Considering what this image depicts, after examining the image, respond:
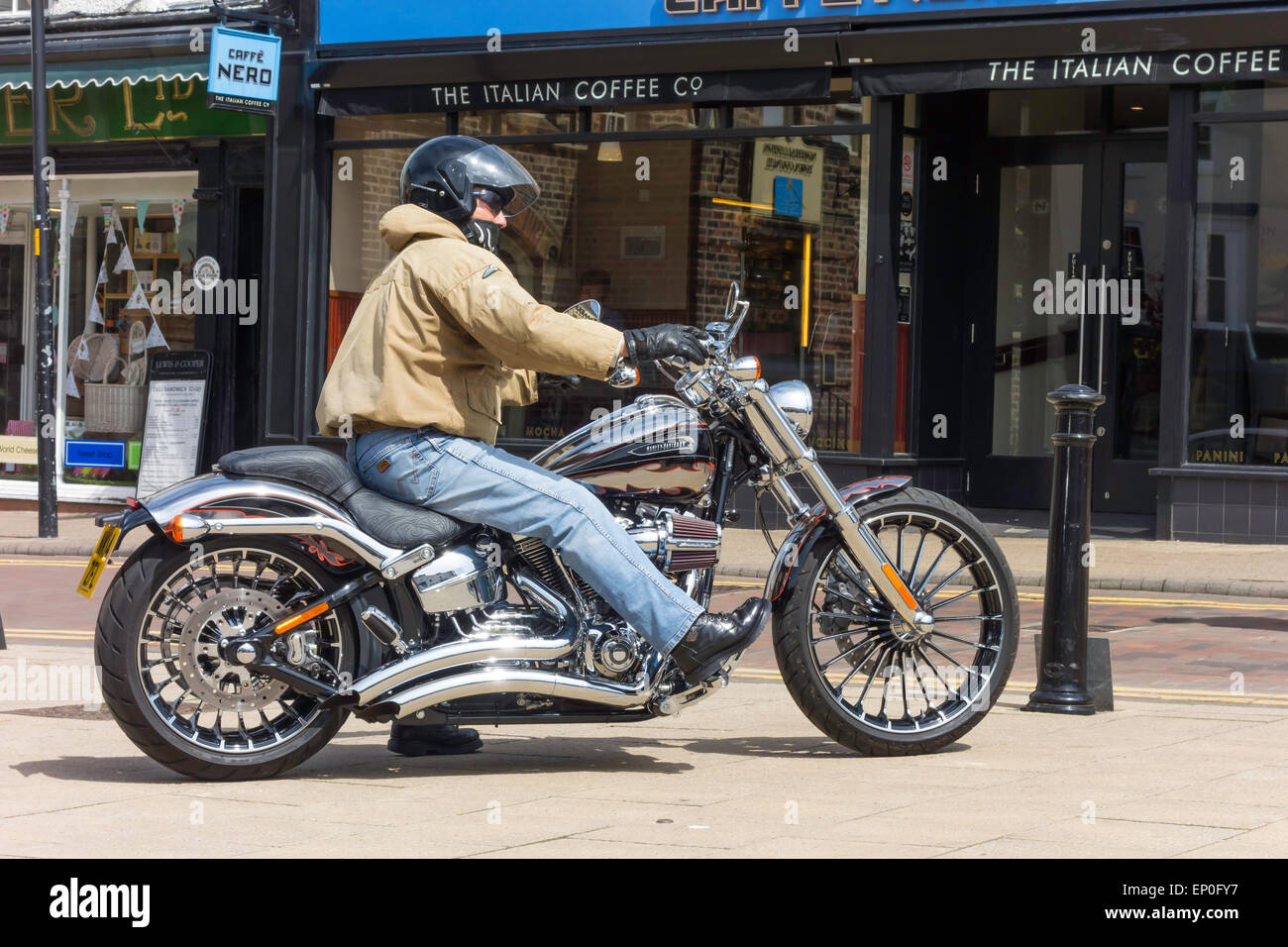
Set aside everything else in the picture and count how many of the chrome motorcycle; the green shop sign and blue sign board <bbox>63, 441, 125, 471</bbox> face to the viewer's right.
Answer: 1

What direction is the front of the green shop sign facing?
toward the camera

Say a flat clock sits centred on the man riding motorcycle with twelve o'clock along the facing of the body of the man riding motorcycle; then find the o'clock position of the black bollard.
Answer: The black bollard is roughly at 11 o'clock from the man riding motorcycle.

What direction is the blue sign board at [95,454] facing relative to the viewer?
toward the camera

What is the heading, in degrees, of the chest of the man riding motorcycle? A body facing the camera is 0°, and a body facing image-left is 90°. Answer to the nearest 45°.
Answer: approximately 270°

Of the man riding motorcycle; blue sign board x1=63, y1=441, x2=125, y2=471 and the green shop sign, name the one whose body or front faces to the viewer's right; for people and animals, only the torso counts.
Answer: the man riding motorcycle

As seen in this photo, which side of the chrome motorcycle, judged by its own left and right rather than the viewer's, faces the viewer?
right

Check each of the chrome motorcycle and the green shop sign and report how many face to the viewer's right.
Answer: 1

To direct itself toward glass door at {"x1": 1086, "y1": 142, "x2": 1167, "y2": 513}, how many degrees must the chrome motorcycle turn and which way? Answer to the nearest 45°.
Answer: approximately 45° to its left

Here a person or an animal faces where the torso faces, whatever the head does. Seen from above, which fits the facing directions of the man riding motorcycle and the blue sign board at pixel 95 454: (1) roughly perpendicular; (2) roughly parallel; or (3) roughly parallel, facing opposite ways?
roughly perpendicular

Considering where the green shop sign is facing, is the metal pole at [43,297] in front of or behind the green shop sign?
in front

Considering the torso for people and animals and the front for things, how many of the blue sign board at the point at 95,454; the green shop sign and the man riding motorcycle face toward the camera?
2
